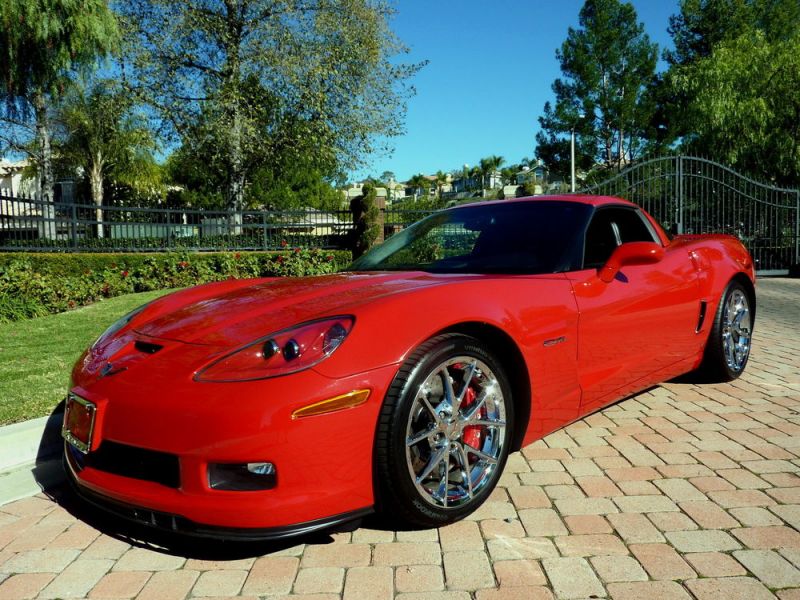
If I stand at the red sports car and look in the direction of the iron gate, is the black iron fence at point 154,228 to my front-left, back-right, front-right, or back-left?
front-left

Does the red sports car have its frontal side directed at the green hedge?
no

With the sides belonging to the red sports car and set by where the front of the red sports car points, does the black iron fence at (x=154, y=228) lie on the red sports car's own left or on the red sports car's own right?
on the red sports car's own right

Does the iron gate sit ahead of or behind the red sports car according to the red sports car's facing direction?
behind
